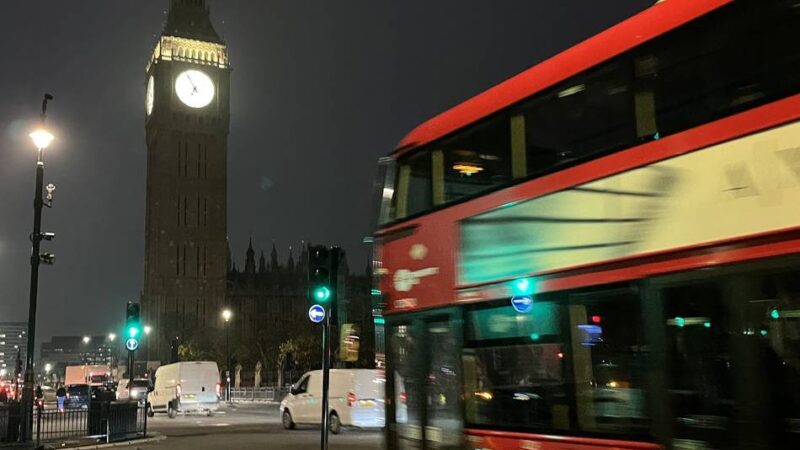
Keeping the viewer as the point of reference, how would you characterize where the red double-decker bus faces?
facing away from the viewer and to the left of the viewer

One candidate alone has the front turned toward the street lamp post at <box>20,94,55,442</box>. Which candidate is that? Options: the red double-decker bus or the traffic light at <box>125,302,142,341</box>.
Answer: the red double-decker bus

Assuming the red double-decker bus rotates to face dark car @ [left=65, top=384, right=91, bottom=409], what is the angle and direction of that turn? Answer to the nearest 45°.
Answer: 0° — it already faces it

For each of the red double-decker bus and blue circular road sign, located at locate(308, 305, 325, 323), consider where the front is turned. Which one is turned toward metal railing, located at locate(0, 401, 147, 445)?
the red double-decker bus

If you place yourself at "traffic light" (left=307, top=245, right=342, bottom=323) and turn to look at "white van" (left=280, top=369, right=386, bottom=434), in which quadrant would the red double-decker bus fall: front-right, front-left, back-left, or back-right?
back-right
